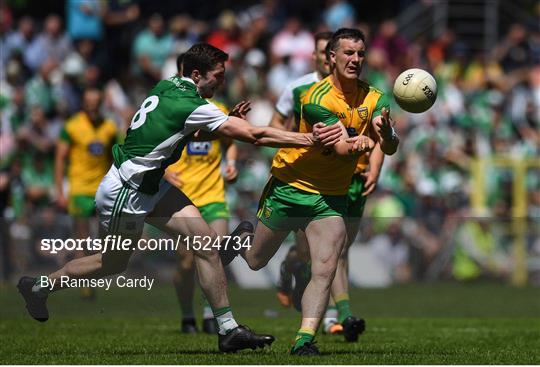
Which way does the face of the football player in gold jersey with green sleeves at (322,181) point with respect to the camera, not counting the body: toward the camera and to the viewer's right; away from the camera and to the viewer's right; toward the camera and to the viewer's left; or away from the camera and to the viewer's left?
toward the camera and to the viewer's right

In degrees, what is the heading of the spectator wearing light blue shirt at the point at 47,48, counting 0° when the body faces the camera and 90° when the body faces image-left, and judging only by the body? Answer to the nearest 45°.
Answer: approximately 0°

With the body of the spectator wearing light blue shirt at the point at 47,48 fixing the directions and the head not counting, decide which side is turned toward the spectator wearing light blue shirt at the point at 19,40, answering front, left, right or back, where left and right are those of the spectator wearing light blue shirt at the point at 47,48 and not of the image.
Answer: right

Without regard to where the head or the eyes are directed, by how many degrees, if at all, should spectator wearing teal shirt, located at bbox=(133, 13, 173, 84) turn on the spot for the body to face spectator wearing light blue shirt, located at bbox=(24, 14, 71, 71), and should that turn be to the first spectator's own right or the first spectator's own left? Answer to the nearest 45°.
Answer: approximately 90° to the first spectator's own right

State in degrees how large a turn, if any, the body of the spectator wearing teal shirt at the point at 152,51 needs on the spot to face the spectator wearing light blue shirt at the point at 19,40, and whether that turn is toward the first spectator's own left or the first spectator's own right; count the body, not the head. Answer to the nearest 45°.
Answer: approximately 90° to the first spectator's own right

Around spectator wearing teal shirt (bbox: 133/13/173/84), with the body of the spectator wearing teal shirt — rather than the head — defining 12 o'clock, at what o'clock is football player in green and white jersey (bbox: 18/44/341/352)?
The football player in green and white jersey is roughly at 12 o'clock from the spectator wearing teal shirt.

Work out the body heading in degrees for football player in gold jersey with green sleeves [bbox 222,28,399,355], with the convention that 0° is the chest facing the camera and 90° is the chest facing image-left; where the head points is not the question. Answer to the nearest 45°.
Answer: approximately 315°

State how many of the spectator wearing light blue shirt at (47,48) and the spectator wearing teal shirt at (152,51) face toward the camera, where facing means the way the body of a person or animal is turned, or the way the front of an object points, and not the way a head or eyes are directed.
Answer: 2
